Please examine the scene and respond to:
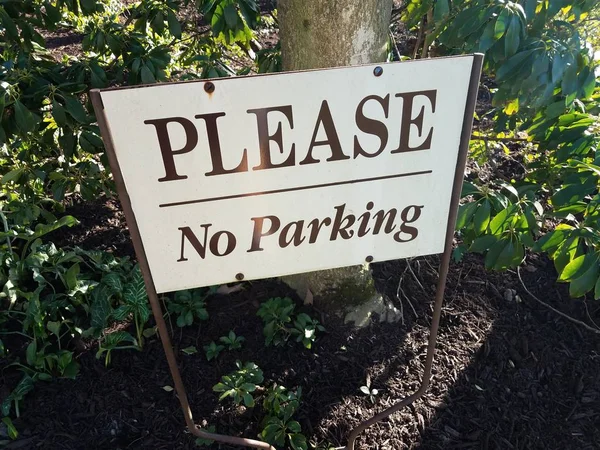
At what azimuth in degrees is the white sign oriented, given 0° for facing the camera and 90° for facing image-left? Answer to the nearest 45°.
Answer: approximately 0°

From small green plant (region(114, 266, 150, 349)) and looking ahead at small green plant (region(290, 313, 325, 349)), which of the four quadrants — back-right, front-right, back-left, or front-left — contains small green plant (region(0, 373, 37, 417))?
back-right

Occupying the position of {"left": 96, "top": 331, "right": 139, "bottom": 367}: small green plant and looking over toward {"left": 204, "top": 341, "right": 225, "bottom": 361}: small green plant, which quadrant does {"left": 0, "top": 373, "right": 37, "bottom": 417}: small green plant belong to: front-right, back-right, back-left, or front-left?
back-right

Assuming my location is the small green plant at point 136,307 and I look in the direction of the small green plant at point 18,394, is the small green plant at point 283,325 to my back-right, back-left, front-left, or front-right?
back-left

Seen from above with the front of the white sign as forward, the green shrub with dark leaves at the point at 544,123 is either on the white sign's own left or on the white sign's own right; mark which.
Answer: on the white sign's own left

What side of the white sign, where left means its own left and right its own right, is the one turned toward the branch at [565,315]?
left
